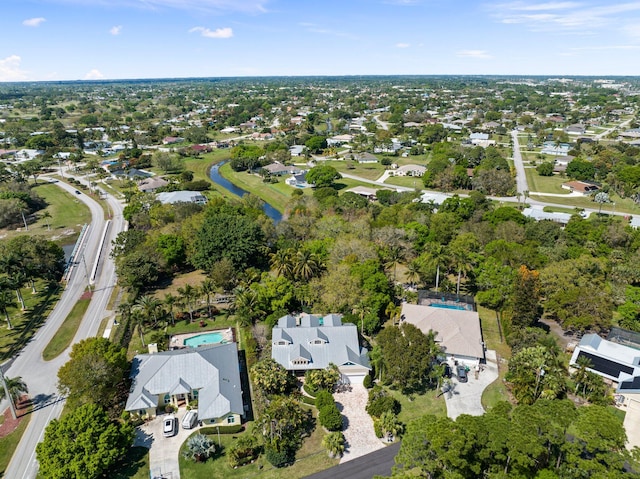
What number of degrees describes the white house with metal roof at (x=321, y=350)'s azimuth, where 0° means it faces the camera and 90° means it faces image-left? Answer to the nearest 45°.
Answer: approximately 0°

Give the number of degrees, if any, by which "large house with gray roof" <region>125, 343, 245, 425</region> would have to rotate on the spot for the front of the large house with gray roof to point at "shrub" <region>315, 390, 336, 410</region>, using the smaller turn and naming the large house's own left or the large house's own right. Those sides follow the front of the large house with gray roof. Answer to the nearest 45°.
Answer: approximately 45° to the large house's own left

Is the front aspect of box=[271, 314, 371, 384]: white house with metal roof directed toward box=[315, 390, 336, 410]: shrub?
yes

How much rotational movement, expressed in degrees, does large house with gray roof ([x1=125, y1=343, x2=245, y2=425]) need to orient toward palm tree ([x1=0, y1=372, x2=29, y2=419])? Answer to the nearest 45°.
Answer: approximately 90° to its right

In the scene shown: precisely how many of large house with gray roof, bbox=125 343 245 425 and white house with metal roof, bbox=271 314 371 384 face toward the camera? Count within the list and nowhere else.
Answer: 2

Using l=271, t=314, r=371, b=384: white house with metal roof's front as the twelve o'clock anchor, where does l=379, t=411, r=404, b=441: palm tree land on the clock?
The palm tree is roughly at 11 o'clock from the white house with metal roof.

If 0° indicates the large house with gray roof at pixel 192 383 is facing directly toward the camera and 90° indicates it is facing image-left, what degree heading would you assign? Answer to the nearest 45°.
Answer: approximately 0°

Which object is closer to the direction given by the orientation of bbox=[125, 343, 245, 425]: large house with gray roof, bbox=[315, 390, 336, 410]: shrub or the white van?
the white van

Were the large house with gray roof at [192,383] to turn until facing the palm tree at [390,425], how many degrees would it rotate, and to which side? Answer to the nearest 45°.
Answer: approximately 45° to its left
